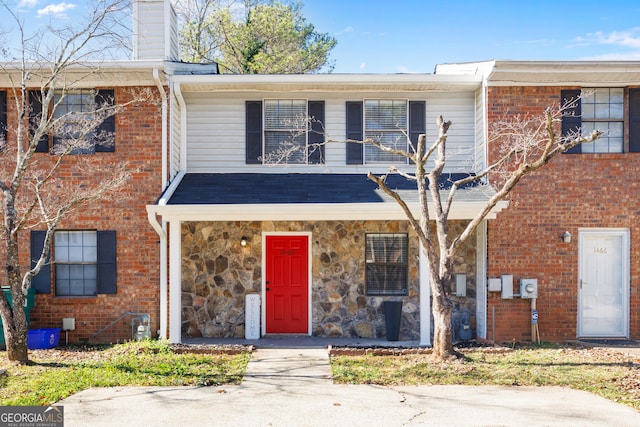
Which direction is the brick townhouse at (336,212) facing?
toward the camera
